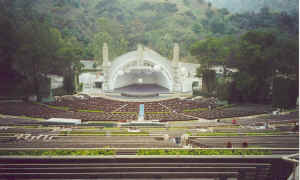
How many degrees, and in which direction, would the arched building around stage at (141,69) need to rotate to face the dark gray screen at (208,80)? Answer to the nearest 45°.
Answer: approximately 45° to its left

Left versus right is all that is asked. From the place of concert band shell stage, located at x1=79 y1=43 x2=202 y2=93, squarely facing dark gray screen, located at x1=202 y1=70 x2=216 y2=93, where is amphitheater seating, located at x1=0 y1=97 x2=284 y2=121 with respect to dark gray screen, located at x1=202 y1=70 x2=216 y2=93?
right

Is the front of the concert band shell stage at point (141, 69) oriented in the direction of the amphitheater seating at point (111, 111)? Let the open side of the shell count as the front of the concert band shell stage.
yes

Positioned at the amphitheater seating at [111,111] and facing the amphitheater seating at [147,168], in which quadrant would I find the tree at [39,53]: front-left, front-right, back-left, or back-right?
back-right

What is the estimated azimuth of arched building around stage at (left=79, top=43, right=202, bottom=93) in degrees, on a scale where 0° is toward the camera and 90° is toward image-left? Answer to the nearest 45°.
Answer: approximately 0°
